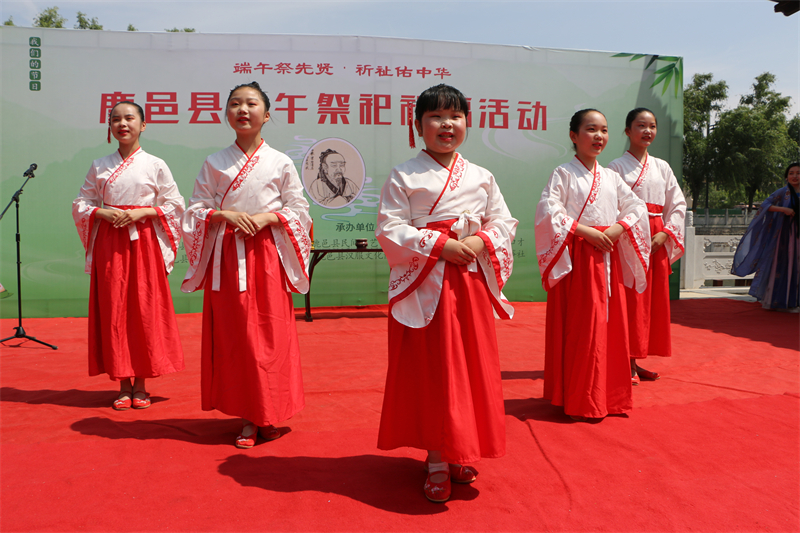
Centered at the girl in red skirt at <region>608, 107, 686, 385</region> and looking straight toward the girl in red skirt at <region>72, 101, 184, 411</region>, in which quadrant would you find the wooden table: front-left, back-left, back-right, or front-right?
front-right

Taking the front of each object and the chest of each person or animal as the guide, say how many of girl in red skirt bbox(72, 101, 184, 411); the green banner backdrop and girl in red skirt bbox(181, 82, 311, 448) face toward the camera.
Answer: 3

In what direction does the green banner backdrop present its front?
toward the camera

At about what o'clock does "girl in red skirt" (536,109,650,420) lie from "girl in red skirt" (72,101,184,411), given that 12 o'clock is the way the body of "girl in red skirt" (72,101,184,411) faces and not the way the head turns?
"girl in red skirt" (536,109,650,420) is roughly at 10 o'clock from "girl in red skirt" (72,101,184,411).

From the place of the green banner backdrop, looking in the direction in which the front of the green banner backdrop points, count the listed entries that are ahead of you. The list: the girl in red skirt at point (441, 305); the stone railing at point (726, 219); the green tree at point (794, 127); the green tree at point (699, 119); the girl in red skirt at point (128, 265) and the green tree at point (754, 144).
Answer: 2

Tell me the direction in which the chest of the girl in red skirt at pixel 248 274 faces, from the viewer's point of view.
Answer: toward the camera

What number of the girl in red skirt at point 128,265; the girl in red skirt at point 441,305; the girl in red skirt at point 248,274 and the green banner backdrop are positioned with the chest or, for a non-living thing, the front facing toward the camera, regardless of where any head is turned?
4

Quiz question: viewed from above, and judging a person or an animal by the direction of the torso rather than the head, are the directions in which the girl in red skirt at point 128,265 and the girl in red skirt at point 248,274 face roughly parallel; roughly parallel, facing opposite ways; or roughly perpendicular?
roughly parallel

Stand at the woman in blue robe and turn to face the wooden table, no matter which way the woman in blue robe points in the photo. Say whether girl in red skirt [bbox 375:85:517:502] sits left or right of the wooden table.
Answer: left

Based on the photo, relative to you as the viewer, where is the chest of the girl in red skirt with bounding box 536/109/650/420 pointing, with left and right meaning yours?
facing the viewer and to the right of the viewer

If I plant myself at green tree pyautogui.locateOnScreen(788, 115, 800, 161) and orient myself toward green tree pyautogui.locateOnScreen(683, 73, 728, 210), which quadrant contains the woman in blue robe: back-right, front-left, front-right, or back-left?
front-left

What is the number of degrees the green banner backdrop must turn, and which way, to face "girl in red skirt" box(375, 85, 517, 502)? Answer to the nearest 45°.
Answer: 0° — it already faces them

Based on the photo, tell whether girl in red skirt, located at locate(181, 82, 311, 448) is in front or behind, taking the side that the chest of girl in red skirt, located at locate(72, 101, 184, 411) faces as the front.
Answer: in front
